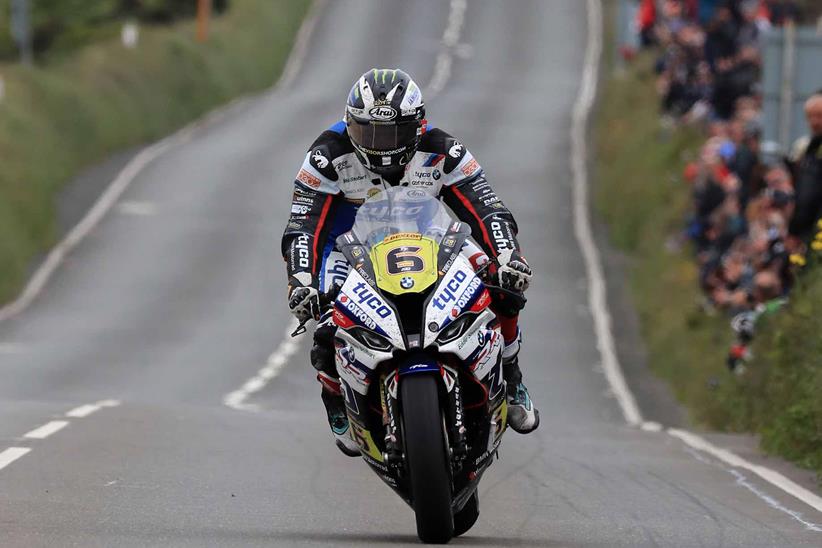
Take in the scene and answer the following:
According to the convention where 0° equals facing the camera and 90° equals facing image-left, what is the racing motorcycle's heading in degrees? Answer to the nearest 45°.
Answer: approximately 0°

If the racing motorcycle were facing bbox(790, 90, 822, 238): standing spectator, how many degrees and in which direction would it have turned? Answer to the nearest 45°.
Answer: approximately 135° to its left
